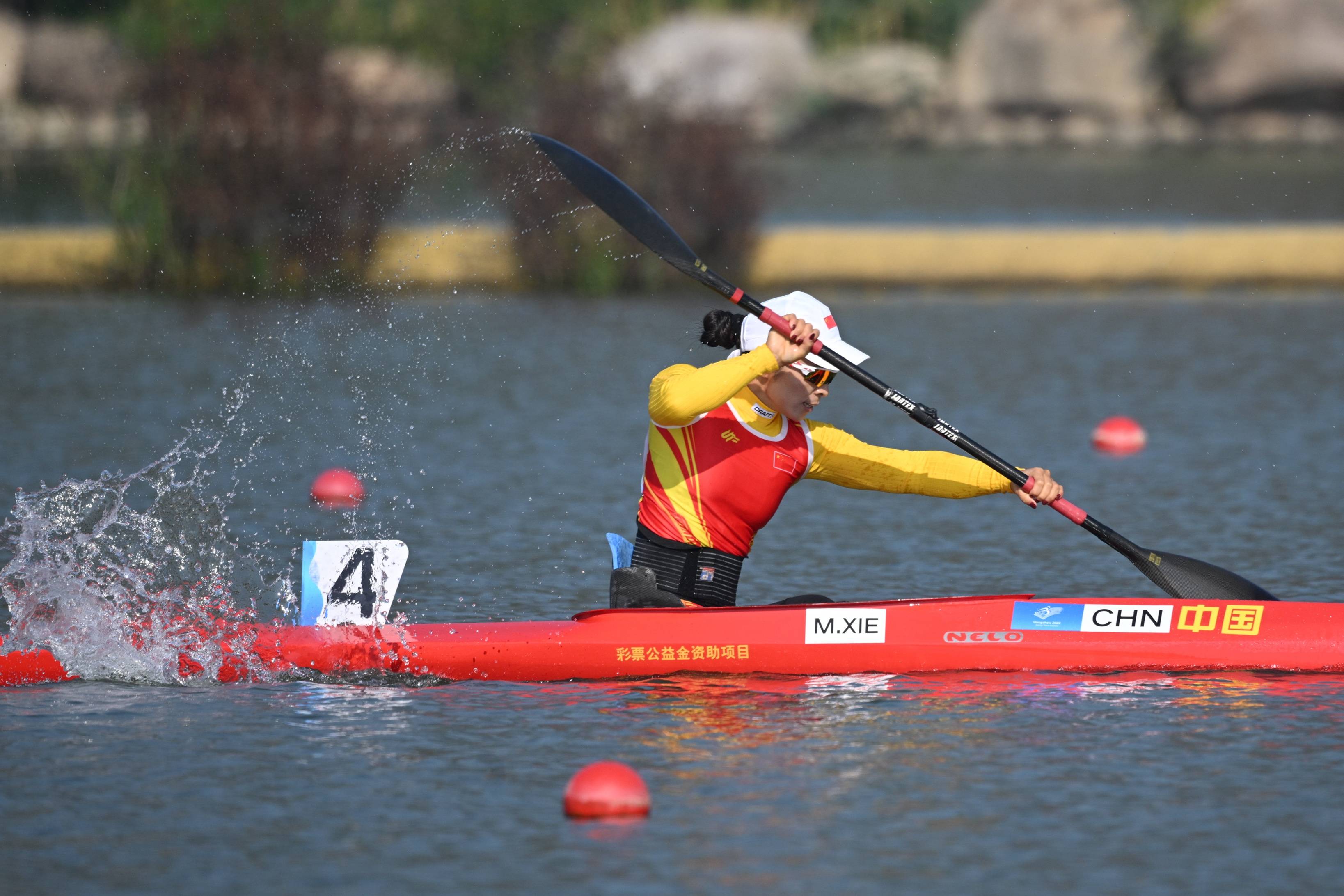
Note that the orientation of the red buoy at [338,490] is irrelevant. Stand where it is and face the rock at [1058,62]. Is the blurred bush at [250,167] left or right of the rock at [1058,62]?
left

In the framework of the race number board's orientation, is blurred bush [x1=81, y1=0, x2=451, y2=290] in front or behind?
behind

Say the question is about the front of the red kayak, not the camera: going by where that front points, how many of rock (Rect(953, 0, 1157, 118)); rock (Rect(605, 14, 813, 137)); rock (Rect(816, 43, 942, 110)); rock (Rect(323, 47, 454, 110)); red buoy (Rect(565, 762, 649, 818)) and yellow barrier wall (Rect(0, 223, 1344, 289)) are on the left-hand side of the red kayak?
5

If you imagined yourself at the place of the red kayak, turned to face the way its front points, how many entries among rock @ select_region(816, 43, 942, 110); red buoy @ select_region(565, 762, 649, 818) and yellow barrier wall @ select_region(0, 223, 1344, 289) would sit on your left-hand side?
2

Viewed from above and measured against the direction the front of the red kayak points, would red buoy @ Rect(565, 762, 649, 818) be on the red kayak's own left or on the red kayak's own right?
on the red kayak's own right

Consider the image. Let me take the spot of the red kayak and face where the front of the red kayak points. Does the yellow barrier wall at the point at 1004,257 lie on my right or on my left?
on my left

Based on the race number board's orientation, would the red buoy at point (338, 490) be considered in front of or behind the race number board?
behind

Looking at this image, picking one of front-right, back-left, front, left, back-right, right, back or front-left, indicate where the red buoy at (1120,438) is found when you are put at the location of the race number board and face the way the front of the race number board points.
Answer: back-left

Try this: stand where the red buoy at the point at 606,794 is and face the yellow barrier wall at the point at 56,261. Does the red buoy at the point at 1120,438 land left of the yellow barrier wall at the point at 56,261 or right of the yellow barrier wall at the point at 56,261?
right

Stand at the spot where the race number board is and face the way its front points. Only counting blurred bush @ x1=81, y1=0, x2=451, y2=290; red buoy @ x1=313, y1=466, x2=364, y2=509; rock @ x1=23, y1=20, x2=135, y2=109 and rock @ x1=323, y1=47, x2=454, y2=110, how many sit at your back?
4

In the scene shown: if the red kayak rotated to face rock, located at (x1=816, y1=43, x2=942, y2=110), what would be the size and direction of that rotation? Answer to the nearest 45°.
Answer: approximately 90° to its left

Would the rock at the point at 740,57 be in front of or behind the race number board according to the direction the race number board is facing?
behind

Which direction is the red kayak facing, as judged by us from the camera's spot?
facing to the right of the viewer

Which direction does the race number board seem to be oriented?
toward the camera

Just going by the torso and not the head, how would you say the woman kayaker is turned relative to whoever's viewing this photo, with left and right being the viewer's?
facing the viewer and to the right of the viewer

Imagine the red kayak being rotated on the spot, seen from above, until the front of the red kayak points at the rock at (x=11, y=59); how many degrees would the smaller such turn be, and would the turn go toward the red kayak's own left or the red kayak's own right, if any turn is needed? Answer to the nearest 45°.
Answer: approximately 135° to the red kayak's own left

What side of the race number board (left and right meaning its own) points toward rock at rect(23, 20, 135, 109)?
back

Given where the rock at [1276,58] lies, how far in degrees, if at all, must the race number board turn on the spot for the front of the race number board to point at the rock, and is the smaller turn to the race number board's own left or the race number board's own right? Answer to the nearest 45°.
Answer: approximately 135° to the race number board's own left
